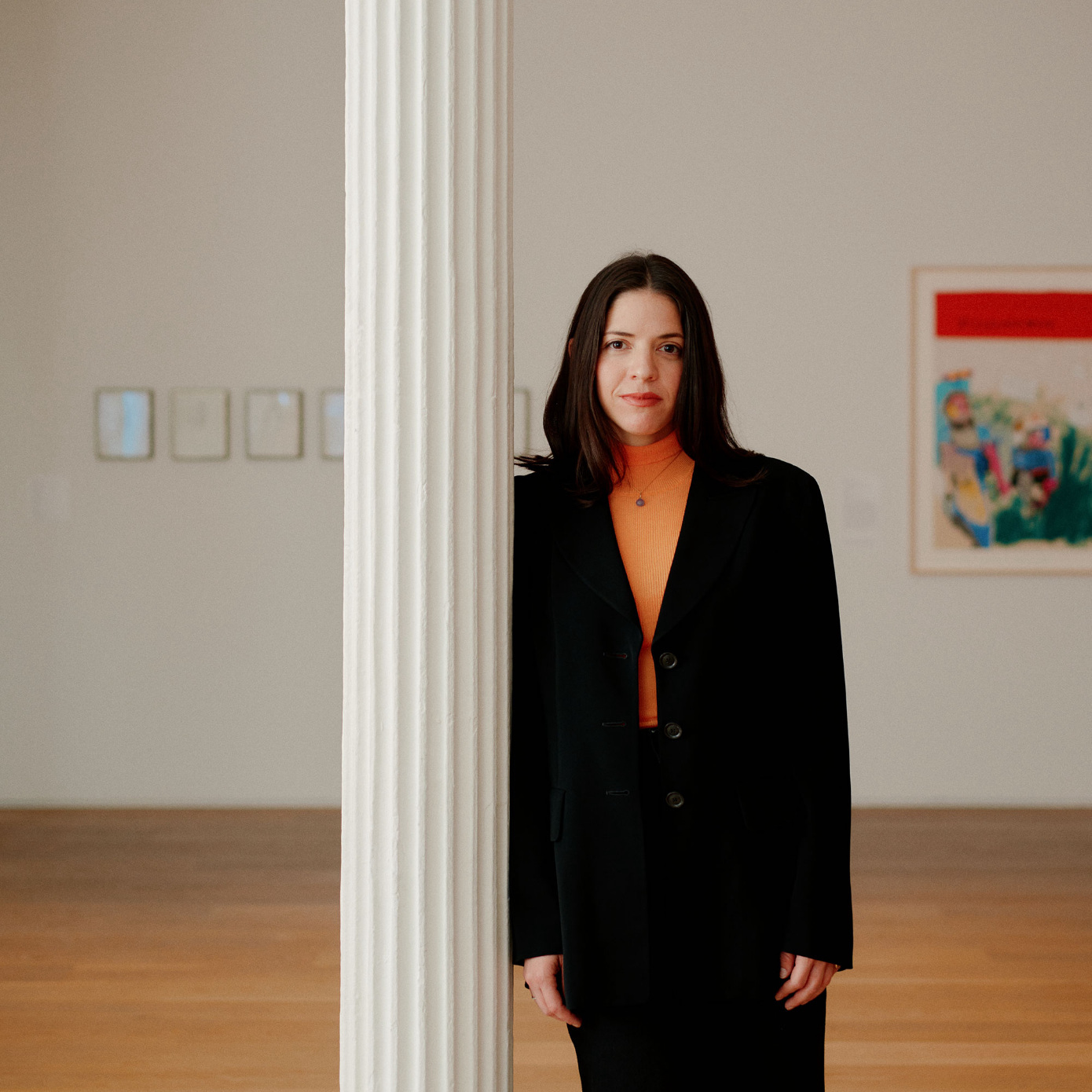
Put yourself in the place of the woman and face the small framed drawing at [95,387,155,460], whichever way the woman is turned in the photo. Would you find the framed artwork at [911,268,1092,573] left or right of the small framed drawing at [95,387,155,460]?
right

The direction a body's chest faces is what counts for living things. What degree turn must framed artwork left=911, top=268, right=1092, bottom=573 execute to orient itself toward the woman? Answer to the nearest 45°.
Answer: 0° — it already faces them

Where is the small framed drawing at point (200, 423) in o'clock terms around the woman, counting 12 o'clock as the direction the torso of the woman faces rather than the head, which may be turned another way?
The small framed drawing is roughly at 5 o'clock from the woman.

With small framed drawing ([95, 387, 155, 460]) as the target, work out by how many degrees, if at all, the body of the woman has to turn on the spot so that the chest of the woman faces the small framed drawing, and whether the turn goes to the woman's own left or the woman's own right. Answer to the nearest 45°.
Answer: approximately 135° to the woman's own right

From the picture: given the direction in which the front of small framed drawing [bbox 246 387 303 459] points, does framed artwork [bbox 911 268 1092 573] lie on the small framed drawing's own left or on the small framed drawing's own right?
on the small framed drawing's own left

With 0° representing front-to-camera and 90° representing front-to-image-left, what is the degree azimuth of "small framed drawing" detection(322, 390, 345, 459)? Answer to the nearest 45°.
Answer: approximately 0°

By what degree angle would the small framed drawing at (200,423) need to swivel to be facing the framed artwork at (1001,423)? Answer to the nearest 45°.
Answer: approximately 90° to its left
